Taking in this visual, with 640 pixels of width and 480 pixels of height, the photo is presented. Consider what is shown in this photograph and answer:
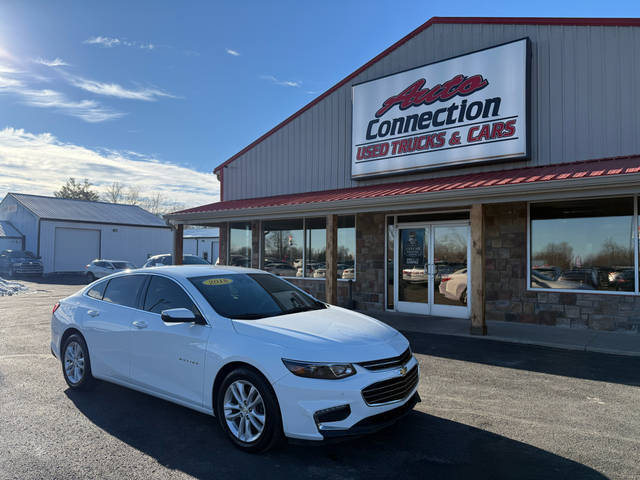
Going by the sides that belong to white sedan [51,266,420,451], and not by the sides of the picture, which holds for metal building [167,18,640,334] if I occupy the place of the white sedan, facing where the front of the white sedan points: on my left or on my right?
on my left

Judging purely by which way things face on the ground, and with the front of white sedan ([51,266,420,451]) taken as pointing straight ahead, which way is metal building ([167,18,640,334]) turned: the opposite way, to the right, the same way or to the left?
to the right

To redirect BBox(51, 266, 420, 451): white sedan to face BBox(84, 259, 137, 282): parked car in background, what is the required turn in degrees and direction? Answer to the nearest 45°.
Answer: approximately 135° to its left

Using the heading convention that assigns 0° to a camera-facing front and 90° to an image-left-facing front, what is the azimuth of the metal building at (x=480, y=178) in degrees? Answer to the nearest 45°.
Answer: approximately 45°

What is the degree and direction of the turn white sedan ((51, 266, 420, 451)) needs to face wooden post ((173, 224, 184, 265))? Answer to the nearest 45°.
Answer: approximately 135° to its left

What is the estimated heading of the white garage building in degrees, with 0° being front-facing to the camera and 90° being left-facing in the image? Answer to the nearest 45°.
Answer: approximately 315°
